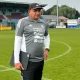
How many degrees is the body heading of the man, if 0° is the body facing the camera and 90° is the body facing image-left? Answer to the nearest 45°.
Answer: approximately 315°
